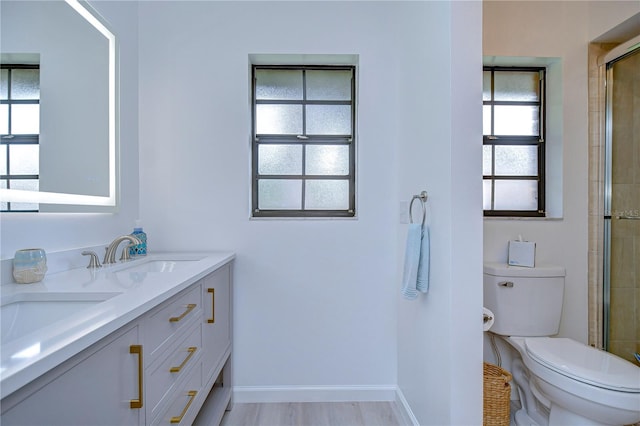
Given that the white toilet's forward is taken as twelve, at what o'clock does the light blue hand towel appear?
The light blue hand towel is roughly at 3 o'clock from the white toilet.

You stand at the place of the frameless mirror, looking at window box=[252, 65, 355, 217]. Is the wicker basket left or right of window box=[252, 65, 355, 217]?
right

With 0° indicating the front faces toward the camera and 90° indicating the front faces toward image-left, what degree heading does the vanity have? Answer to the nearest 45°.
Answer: approximately 315°

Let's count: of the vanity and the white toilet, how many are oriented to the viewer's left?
0

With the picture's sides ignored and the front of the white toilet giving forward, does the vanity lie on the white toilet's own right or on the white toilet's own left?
on the white toilet's own right

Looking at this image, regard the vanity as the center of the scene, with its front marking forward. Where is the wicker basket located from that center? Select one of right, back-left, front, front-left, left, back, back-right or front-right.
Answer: front-left

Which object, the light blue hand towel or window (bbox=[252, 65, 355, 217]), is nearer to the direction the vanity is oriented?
the light blue hand towel

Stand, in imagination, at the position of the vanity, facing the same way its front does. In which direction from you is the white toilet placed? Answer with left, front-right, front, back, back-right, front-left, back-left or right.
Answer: front-left

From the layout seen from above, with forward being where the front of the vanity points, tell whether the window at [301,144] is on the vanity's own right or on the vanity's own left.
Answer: on the vanity's own left
